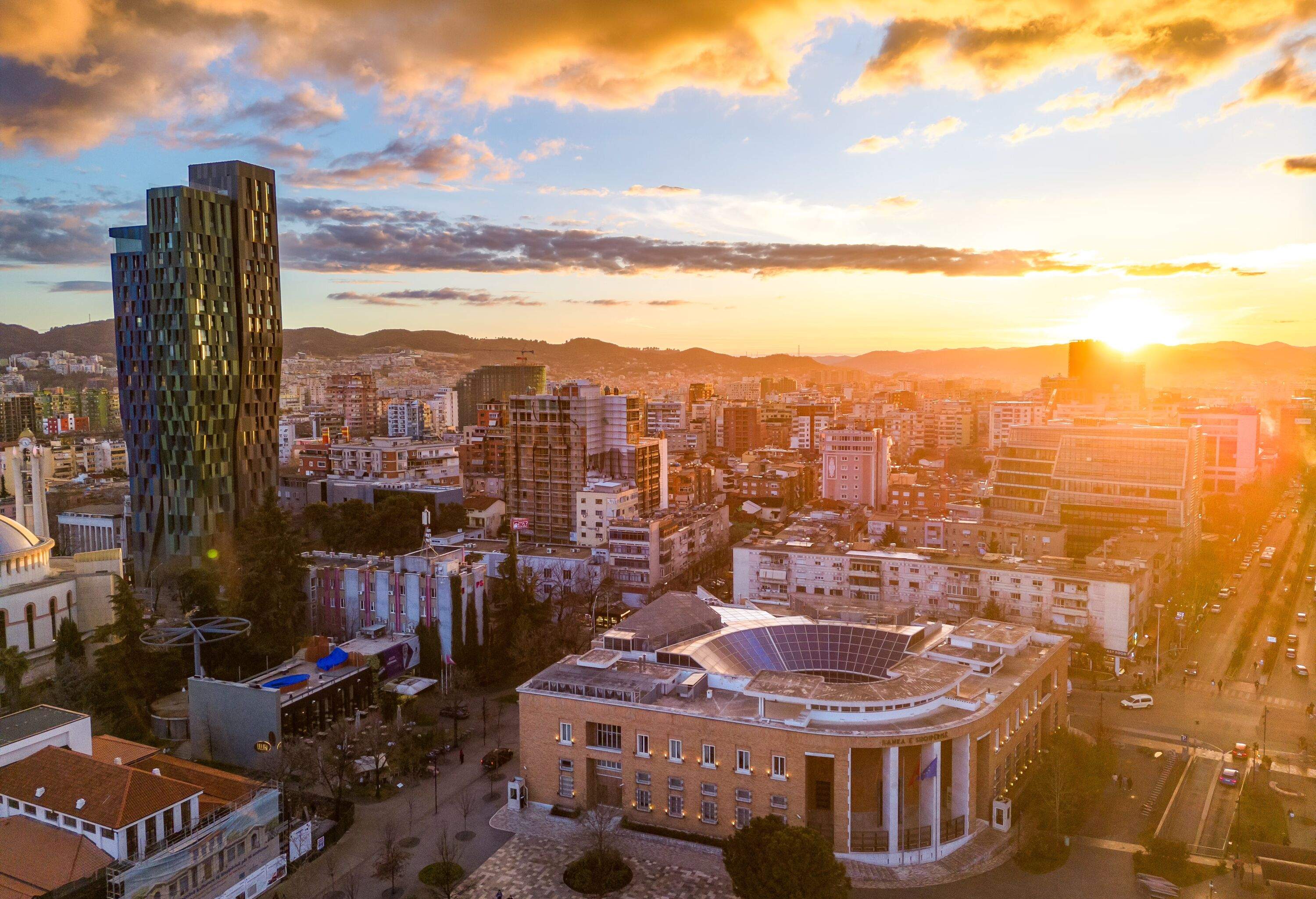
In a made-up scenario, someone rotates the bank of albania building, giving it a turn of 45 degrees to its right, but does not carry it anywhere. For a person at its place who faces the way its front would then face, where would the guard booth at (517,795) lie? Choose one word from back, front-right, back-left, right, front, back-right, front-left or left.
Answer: right

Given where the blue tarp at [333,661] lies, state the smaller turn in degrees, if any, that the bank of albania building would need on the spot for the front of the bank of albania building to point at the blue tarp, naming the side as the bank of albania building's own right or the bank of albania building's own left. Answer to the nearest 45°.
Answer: approximately 135° to the bank of albania building's own right

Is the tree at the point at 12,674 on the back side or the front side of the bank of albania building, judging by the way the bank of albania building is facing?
on the back side

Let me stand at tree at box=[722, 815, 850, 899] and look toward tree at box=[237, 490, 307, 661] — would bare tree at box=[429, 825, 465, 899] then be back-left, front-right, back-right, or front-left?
front-left

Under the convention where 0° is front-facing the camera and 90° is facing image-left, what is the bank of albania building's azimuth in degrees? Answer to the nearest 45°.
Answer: approximately 315°

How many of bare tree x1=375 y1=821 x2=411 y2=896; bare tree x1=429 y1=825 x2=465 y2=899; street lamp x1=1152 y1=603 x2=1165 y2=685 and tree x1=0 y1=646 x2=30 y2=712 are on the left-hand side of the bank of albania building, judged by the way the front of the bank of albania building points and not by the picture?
1

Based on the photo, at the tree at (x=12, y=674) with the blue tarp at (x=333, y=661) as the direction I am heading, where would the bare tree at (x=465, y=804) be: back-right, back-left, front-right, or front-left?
front-right

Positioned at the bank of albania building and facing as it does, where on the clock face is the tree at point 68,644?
The tree is roughly at 5 o'clock from the bank of albania building.

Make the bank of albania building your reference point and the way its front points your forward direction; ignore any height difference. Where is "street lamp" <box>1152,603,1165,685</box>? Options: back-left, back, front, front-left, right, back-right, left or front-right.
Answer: left

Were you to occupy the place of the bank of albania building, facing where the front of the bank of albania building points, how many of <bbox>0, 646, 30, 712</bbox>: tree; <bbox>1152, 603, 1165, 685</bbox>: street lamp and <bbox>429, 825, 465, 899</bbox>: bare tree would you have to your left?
1

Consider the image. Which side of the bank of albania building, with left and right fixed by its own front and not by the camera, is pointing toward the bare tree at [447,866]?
right

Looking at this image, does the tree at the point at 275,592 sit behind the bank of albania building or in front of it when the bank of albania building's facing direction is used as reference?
behind

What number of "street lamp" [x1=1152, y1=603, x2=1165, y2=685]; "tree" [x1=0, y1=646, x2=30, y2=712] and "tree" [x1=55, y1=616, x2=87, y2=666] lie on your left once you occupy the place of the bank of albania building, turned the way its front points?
1

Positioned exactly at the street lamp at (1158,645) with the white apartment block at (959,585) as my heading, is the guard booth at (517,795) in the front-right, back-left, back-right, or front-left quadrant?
front-left

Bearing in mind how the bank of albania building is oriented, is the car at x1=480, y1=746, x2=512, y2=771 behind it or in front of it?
behind
